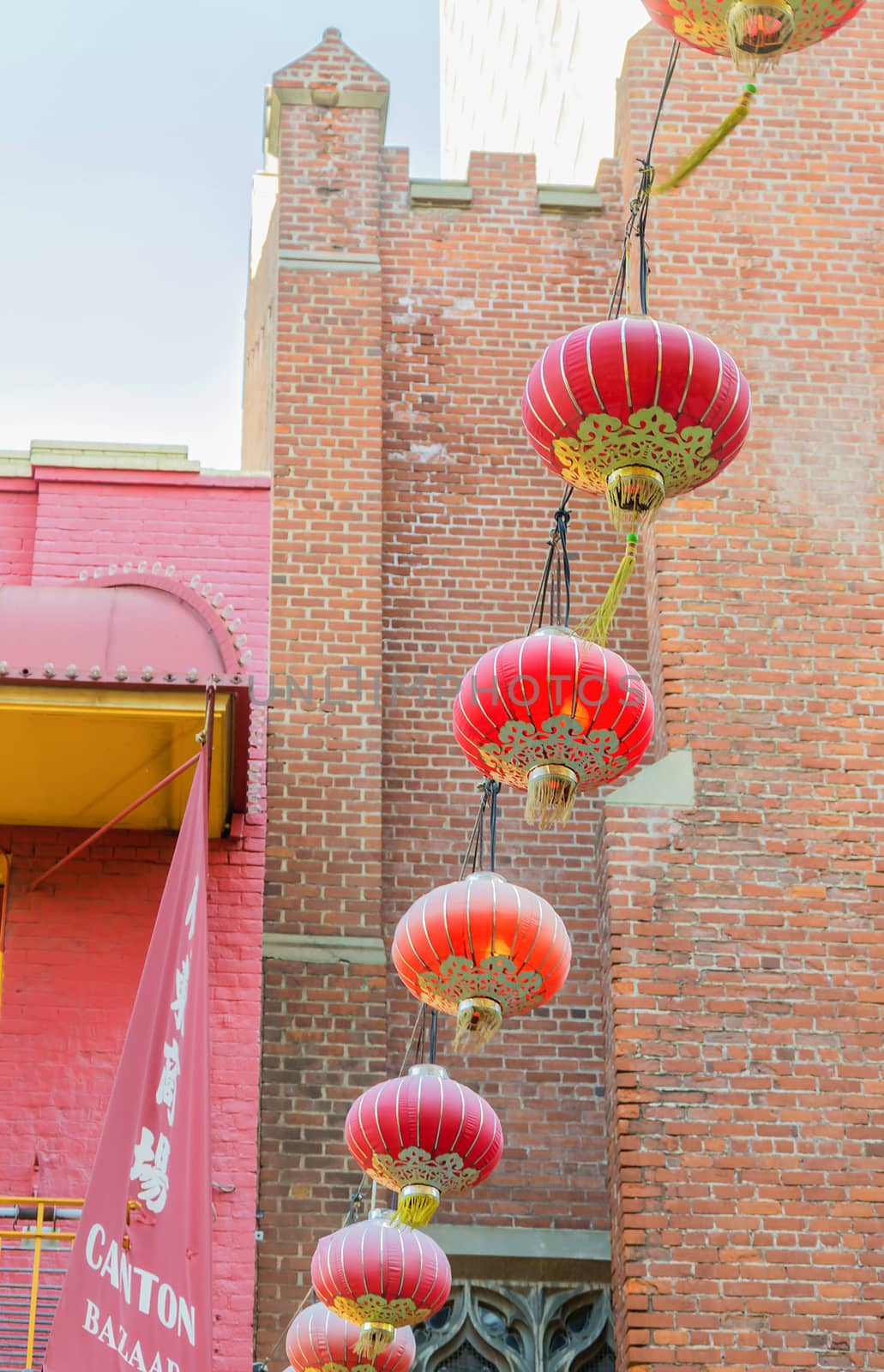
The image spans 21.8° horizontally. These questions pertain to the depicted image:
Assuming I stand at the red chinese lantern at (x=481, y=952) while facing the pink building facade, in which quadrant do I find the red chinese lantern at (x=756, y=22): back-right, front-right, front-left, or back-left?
back-left

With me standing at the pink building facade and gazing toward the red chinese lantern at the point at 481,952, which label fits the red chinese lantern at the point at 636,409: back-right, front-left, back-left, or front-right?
front-right

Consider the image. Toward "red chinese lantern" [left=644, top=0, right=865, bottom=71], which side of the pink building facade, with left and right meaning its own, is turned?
front

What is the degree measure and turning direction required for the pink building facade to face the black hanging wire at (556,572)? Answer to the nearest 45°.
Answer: approximately 45° to its left

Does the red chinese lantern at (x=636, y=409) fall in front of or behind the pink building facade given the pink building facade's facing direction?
in front

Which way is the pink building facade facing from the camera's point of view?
toward the camera

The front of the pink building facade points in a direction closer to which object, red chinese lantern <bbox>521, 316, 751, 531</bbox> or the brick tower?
the red chinese lantern

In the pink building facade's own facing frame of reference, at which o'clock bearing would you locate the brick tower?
The brick tower is roughly at 9 o'clock from the pink building facade.
